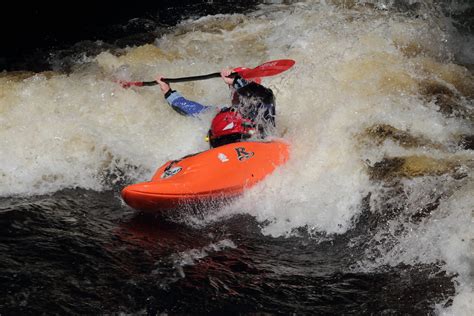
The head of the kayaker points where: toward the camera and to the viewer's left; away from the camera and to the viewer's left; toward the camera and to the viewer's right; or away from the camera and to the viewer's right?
toward the camera and to the viewer's left

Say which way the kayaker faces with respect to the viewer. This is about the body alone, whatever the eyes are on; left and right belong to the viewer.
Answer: facing the viewer and to the left of the viewer
